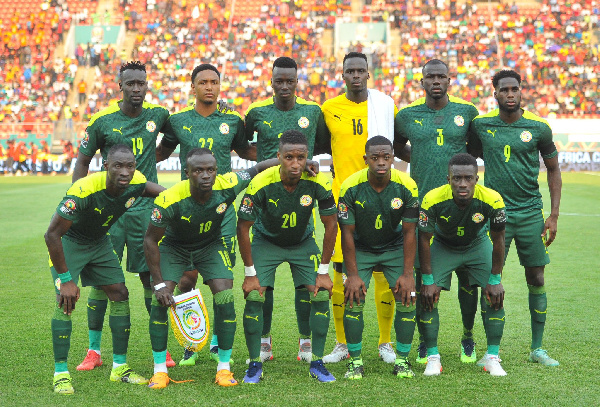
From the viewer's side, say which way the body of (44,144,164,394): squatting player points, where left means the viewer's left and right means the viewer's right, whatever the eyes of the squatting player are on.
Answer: facing the viewer and to the right of the viewer

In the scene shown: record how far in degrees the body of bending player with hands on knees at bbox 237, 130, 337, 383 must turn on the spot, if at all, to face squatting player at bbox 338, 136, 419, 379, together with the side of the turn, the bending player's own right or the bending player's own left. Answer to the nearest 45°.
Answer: approximately 90° to the bending player's own left

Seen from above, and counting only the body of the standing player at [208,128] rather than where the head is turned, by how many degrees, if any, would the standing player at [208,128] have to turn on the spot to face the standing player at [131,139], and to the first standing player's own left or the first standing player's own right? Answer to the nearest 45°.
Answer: approximately 90° to the first standing player's own right

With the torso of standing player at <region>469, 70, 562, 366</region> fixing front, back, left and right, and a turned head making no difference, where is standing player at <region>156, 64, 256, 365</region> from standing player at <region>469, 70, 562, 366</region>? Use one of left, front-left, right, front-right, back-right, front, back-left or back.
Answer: right

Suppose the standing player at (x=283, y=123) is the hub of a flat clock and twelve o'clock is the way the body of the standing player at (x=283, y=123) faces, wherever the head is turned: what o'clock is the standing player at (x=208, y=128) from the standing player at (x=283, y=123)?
the standing player at (x=208, y=128) is roughly at 3 o'clock from the standing player at (x=283, y=123).

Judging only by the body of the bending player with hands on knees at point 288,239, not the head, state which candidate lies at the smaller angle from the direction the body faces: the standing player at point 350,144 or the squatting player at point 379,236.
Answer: the squatting player

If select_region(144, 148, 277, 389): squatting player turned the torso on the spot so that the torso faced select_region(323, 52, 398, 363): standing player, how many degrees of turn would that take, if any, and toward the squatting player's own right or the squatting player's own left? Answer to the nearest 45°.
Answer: approximately 135° to the squatting player's own left

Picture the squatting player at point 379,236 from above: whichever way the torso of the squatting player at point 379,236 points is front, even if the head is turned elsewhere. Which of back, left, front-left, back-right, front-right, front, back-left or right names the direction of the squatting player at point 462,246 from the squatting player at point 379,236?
left
